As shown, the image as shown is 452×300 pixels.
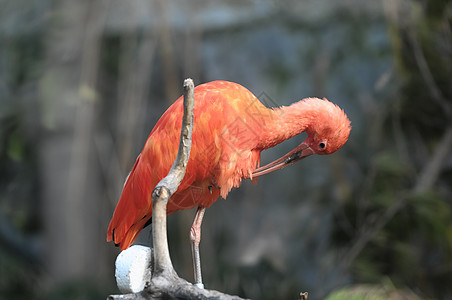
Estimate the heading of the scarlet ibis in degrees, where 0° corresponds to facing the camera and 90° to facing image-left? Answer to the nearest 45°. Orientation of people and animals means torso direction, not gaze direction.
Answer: approximately 270°
